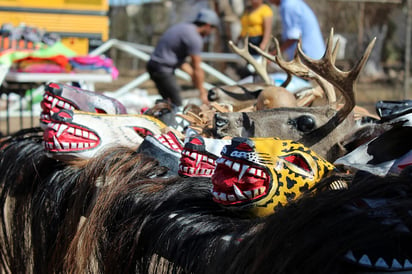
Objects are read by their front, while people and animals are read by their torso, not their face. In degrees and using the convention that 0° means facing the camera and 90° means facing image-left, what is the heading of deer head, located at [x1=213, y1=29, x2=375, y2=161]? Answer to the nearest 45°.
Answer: approximately 90°

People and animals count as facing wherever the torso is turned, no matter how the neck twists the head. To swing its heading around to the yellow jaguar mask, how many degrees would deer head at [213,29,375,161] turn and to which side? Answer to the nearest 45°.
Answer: approximately 90° to its left

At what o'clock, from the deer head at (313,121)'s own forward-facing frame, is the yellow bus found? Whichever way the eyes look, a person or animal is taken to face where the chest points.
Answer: The yellow bus is roughly at 2 o'clock from the deer head.
